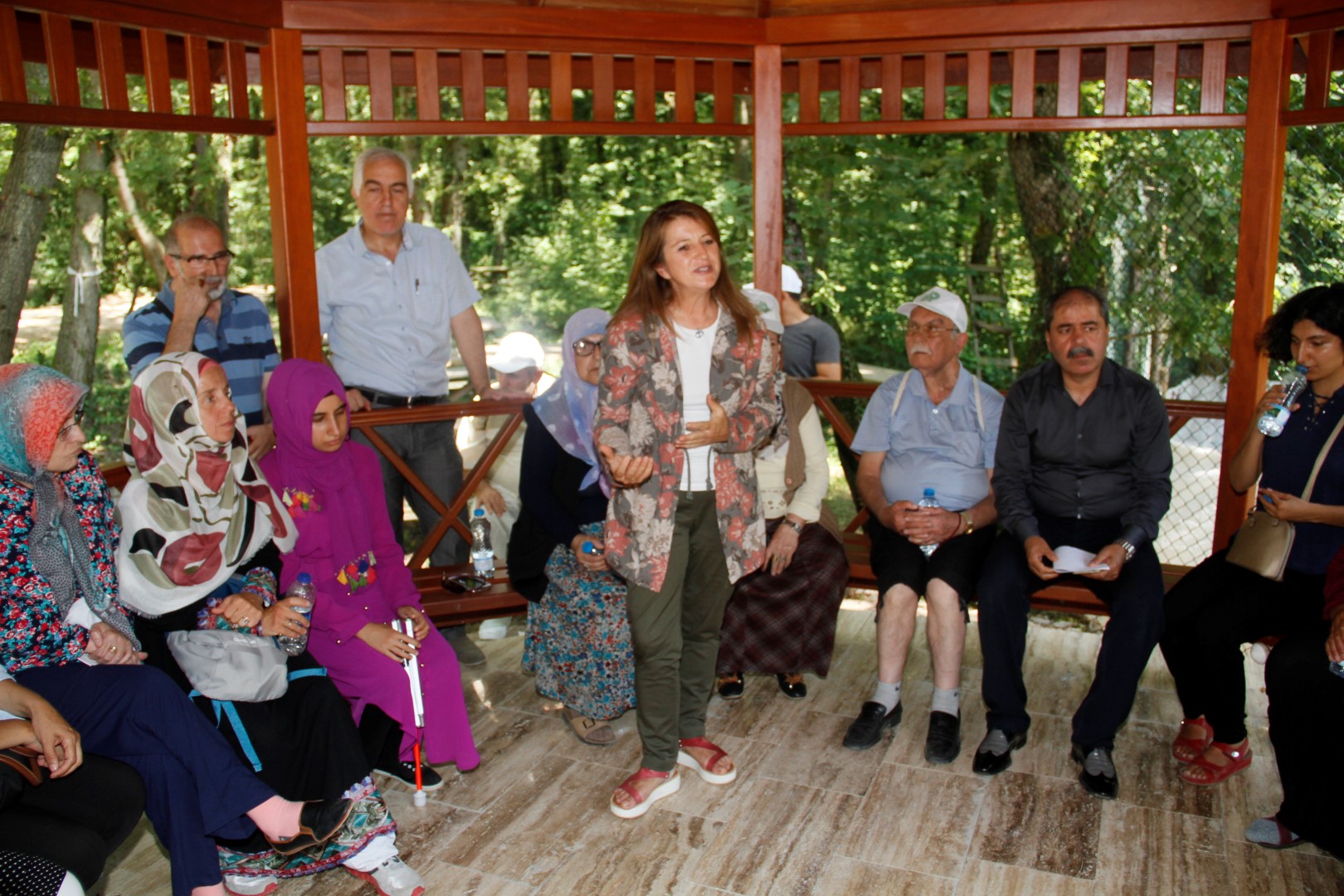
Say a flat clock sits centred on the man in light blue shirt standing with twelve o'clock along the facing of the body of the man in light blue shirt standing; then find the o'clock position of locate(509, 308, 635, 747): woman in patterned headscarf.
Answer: The woman in patterned headscarf is roughly at 11 o'clock from the man in light blue shirt standing.

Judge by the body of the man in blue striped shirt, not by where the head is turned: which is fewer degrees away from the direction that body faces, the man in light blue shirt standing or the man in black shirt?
the man in black shirt

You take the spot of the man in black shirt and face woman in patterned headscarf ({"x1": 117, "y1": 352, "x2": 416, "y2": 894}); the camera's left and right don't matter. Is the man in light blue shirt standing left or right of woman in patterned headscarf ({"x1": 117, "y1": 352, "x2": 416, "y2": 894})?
right

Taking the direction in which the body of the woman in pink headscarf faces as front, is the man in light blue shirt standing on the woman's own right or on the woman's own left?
on the woman's own left

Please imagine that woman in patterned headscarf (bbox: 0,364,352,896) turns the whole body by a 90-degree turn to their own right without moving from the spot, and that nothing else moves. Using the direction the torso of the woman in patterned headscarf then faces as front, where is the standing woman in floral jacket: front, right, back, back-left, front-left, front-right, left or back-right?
back-left

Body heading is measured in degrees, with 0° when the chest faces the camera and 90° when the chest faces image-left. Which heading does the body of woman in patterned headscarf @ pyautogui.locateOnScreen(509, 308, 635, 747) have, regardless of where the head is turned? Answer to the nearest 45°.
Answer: approximately 315°

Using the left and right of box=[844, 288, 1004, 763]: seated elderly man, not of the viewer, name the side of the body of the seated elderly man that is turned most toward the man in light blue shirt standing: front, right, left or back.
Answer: right

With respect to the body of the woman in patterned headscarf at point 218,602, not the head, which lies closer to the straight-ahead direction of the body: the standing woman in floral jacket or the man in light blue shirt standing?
the standing woman in floral jacket

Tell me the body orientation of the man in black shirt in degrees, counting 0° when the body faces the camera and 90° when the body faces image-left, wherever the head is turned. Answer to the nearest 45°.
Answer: approximately 0°

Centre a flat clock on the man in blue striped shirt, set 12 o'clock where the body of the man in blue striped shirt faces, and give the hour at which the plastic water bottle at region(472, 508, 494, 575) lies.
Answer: The plastic water bottle is roughly at 10 o'clock from the man in blue striped shirt.

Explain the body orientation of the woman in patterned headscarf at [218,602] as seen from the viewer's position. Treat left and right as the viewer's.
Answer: facing the viewer and to the right of the viewer
